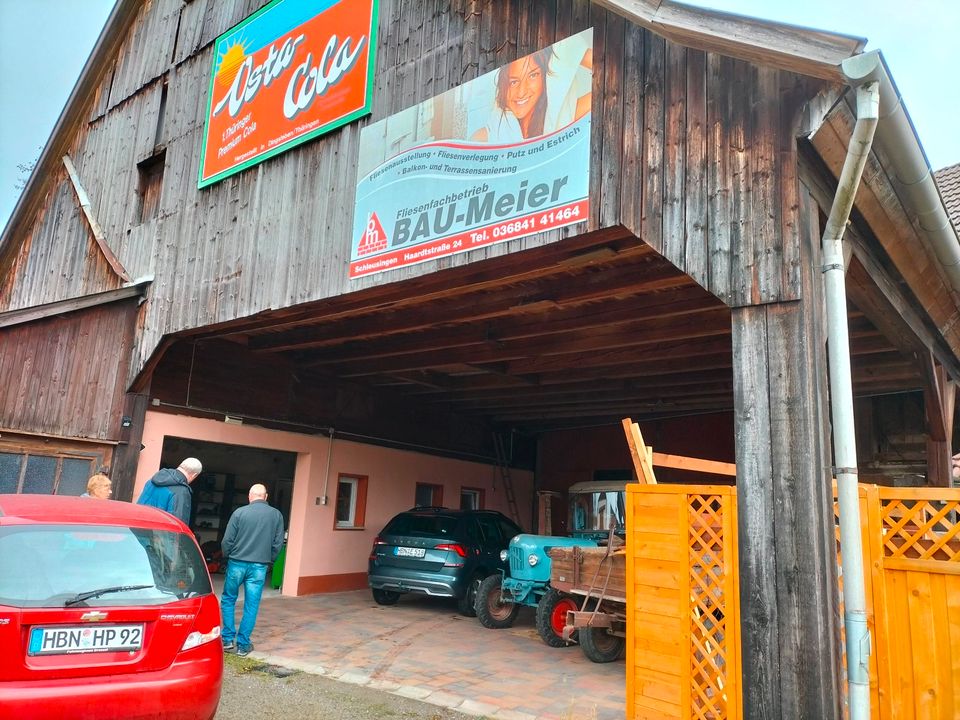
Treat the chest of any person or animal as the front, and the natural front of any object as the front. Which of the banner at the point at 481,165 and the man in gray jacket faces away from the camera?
the man in gray jacket

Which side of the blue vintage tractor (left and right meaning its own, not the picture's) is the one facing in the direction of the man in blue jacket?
front

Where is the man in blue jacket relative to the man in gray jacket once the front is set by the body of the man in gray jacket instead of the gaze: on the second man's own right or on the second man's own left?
on the second man's own left

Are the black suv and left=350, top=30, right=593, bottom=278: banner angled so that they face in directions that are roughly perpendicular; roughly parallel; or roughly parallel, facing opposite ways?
roughly parallel, facing opposite ways

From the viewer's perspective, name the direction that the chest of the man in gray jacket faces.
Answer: away from the camera

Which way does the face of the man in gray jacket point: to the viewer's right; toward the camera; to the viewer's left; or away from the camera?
away from the camera

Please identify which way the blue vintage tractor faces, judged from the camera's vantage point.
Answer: facing the viewer and to the left of the viewer

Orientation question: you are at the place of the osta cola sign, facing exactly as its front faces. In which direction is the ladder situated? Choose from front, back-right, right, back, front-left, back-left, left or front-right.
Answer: back

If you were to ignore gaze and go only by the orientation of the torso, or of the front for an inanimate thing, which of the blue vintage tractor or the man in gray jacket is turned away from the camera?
the man in gray jacket

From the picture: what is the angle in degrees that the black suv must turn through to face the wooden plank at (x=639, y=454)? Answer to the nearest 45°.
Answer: approximately 135° to its right

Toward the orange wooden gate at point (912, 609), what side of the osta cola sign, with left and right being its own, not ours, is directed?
left
